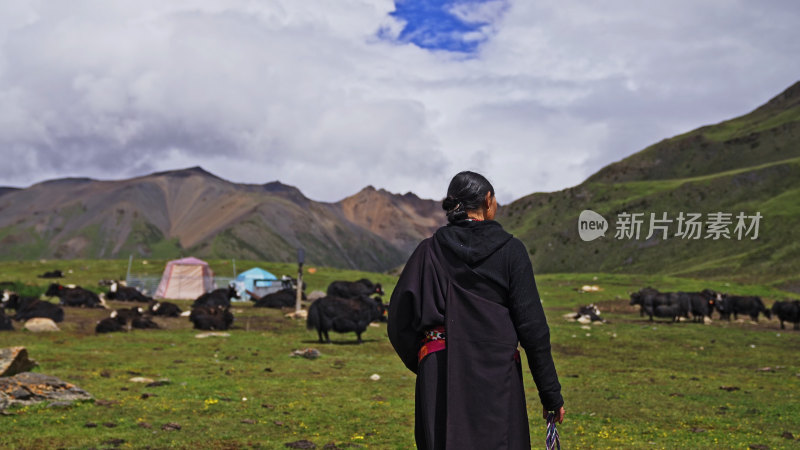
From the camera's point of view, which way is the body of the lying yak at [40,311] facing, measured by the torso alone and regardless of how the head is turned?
to the viewer's left

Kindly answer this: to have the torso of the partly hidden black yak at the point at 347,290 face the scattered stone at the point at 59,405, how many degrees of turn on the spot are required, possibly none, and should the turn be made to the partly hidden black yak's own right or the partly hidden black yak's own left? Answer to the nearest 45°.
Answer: approximately 90° to the partly hidden black yak's own right

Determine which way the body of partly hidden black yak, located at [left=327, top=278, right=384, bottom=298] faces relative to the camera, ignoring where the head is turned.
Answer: to the viewer's right

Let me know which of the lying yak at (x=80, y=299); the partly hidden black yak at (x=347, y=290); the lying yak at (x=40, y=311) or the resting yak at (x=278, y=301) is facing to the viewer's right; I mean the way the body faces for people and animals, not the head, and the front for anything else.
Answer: the partly hidden black yak at (x=347, y=290)
